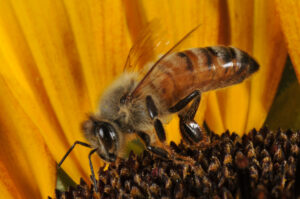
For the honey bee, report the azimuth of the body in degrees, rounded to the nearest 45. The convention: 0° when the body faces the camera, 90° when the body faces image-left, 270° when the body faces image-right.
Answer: approximately 90°
